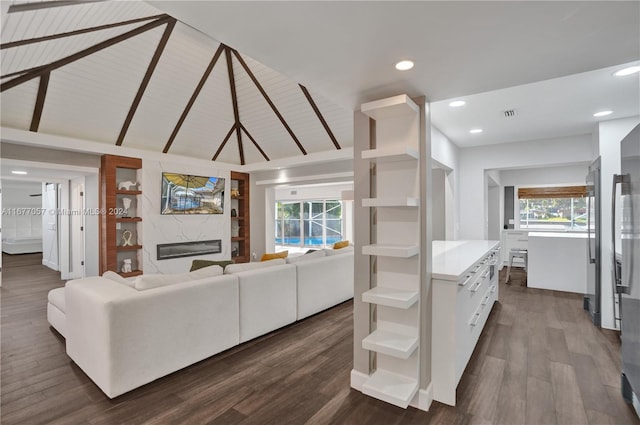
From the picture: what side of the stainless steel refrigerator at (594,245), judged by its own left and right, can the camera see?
left

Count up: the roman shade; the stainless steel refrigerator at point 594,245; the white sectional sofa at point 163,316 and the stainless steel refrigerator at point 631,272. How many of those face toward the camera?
1

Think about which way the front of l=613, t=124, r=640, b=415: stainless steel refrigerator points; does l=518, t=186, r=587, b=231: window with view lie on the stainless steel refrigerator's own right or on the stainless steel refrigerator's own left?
on the stainless steel refrigerator's own right

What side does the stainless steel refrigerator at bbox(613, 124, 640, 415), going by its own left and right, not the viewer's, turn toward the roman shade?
right

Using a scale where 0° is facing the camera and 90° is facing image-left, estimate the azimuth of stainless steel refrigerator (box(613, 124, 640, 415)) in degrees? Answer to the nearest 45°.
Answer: approximately 90°

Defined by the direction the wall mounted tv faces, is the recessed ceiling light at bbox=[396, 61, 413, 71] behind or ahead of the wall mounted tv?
ahead

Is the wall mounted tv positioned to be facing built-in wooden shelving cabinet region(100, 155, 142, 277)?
no

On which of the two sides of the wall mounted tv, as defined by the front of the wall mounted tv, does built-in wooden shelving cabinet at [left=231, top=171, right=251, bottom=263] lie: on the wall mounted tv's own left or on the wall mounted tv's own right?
on the wall mounted tv's own left

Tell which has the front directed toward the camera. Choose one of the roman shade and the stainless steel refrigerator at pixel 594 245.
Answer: the roman shade

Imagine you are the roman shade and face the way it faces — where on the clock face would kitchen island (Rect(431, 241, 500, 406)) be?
The kitchen island is roughly at 12 o'clock from the roman shade.

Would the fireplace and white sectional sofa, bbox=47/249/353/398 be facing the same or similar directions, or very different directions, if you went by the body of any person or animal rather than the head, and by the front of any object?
very different directions

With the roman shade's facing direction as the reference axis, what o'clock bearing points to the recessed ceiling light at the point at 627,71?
The recessed ceiling light is roughly at 12 o'clock from the roman shade.

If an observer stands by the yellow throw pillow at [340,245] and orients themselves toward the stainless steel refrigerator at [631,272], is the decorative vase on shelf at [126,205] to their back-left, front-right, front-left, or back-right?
back-right

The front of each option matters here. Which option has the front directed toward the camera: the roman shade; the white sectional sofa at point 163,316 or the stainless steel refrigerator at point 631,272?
the roman shade

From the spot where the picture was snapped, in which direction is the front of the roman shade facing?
facing the viewer

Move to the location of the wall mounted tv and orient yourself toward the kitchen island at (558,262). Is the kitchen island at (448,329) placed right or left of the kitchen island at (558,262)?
right

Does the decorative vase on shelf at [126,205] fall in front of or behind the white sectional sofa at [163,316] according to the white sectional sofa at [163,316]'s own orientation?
in front

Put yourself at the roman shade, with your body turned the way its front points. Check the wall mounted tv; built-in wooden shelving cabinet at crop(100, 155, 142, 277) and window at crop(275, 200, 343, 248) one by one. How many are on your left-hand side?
0

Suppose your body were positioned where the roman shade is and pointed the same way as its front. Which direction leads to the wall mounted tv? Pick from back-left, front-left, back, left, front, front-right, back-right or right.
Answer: front-right
